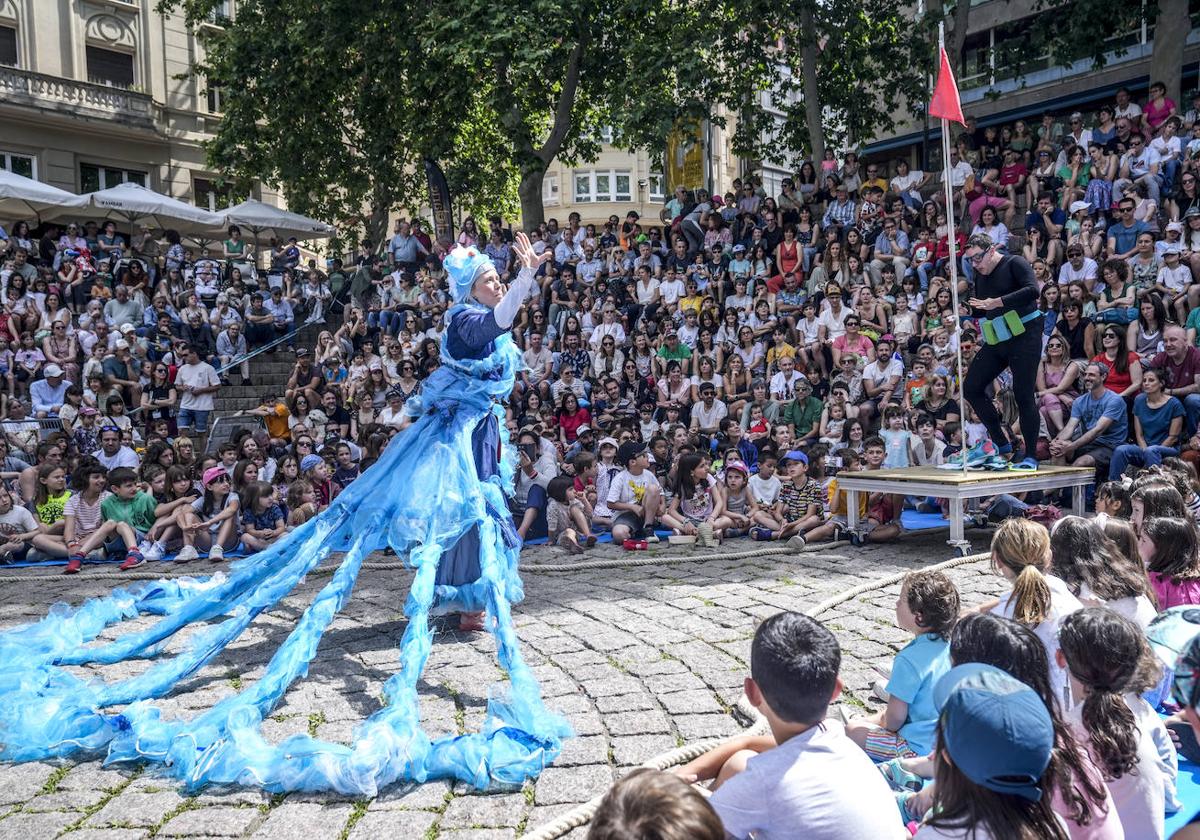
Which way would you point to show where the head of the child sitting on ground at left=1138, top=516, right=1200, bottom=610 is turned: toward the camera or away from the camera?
away from the camera

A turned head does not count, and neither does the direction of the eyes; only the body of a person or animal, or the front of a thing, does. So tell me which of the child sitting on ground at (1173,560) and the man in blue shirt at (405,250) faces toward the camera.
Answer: the man in blue shirt

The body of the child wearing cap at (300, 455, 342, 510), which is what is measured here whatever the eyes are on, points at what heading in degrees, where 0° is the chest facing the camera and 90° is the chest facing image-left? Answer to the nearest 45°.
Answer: approximately 315°

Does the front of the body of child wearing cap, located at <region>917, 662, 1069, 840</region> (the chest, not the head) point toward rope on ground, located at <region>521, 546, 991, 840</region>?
yes

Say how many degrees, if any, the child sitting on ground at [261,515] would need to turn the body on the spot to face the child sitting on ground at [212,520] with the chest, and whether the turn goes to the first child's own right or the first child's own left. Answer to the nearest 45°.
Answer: approximately 135° to the first child's own right

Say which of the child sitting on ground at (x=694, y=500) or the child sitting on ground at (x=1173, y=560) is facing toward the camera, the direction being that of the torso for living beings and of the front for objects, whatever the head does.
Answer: the child sitting on ground at (x=694, y=500)

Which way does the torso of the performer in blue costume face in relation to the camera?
to the viewer's right

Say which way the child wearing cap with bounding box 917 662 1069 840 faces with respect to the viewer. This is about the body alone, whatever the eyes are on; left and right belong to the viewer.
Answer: facing away from the viewer and to the left of the viewer

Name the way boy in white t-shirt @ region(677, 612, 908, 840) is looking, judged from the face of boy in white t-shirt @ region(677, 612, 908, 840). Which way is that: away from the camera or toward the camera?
away from the camera

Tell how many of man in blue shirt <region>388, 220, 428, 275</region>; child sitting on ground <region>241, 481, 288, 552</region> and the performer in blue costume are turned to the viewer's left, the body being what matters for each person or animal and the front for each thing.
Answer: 0

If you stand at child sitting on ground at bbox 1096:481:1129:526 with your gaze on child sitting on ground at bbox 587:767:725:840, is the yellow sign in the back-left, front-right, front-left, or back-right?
back-right

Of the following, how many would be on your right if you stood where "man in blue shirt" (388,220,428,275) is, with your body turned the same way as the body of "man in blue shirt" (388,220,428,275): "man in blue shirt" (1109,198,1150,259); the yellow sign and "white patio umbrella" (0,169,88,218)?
1

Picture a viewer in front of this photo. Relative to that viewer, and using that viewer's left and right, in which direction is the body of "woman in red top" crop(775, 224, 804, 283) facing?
facing the viewer

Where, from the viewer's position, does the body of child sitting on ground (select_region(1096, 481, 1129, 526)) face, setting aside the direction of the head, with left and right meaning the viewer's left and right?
facing to the left of the viewer

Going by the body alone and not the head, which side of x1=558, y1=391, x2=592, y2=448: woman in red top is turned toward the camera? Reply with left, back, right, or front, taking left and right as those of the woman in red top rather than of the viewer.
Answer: front

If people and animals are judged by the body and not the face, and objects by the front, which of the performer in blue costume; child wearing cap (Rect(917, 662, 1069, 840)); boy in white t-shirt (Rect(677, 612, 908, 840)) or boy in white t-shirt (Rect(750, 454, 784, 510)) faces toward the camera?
boy in white t-shirt (Rect(750, 454, 784, 510))

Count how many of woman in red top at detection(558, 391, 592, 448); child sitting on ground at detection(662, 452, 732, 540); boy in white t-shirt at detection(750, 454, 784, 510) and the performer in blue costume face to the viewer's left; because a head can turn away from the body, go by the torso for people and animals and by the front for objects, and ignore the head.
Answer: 0

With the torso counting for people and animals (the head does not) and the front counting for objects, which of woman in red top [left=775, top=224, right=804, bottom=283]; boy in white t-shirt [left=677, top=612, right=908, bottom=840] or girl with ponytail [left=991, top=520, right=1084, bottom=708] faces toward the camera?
the woman in red top

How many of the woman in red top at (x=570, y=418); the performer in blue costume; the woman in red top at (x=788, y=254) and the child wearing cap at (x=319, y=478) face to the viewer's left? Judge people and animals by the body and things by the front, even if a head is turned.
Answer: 0
